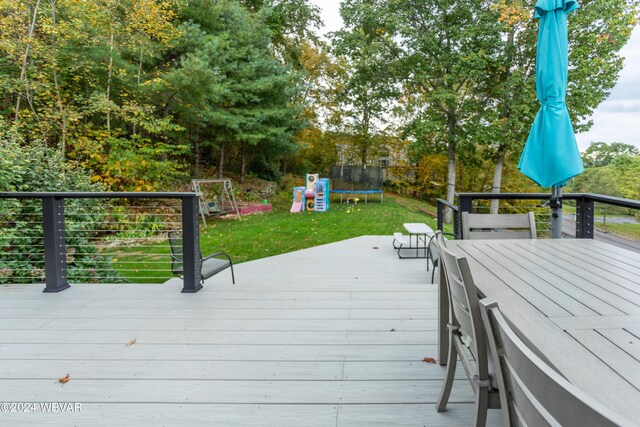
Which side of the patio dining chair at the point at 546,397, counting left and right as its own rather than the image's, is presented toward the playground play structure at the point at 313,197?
left

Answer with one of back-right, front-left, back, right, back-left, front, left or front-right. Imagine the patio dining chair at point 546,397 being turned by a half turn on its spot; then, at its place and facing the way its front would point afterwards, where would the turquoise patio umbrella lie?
back-right

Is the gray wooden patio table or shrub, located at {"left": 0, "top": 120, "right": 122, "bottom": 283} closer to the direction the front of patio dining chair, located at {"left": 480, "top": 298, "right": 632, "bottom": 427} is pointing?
the gray wooden patio table

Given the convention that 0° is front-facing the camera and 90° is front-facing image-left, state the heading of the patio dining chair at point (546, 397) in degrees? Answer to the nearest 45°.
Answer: approximately 225°

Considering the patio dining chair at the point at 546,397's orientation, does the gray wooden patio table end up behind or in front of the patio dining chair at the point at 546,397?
in front
